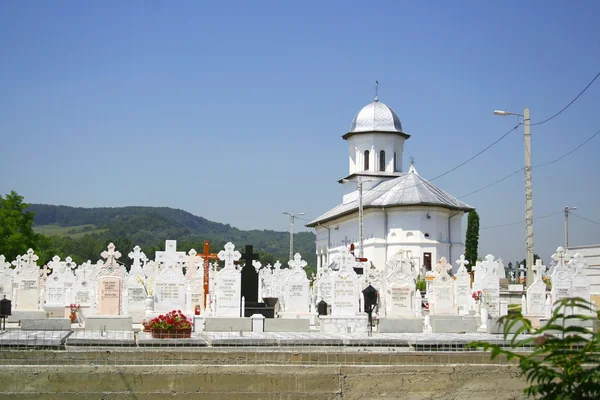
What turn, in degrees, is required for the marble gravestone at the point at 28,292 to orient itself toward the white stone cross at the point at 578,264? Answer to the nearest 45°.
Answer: approximately 45° to its left

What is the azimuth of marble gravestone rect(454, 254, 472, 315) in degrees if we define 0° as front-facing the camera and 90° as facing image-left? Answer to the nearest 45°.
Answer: approximately 0°

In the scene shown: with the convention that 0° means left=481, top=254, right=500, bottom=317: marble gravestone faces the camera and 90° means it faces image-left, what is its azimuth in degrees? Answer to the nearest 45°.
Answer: approximately 0°

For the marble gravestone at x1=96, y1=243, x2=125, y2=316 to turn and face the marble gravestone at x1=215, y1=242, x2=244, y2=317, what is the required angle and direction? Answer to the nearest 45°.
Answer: approximately 90° to its left

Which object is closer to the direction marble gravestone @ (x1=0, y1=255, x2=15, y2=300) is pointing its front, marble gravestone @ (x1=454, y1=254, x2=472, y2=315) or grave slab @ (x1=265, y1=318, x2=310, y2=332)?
the grave slab
